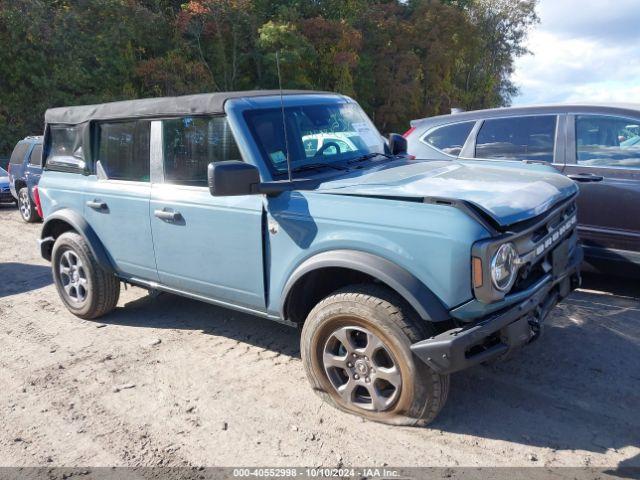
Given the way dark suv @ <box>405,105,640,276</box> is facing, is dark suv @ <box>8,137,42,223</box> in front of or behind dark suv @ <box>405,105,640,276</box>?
behind

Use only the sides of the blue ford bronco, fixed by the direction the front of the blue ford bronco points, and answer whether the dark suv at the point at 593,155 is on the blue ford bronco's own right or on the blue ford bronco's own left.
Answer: on the blue ford bronco's own left

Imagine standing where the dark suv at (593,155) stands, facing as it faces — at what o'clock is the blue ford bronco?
The blue ford bronco is roughly at 4 o'clock from the dark suv.

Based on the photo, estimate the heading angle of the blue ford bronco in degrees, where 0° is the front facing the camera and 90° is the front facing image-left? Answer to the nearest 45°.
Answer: approximately 315°

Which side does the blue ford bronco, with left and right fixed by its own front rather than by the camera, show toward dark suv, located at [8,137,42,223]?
back

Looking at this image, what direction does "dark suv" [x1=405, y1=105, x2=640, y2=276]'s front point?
to the viewer's right
